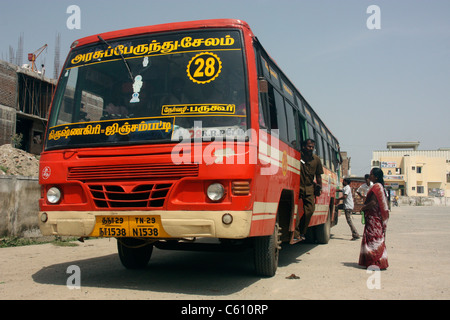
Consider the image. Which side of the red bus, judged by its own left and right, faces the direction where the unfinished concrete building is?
right

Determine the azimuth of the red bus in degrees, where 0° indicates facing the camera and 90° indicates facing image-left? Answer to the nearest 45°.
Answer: approximately 45°

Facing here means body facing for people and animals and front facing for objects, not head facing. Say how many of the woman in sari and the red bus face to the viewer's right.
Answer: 0

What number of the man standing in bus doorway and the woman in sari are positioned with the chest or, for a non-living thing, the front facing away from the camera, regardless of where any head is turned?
0

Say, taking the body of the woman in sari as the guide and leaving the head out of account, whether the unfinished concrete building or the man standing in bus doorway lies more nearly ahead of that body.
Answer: the man standing in bus doorway

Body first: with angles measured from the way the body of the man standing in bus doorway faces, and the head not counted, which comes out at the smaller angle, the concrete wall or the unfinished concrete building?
the concrete wall
